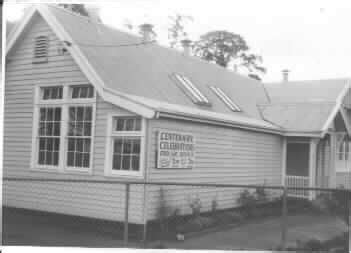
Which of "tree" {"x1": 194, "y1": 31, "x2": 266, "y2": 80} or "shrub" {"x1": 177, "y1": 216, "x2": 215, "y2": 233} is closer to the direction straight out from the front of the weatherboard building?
the shrub

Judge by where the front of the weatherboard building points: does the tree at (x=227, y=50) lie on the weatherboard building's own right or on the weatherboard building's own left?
on the weatherboard building's own left

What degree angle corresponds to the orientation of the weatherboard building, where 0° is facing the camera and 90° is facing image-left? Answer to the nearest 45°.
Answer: approximately 315°

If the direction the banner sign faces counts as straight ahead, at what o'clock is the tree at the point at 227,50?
The tree is roughly at 8 o'clock from the banner sign.

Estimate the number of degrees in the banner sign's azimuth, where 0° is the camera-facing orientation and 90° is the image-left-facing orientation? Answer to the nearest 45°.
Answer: approximately 315°
